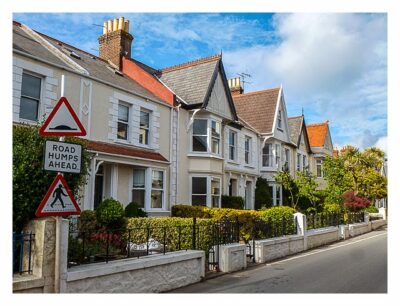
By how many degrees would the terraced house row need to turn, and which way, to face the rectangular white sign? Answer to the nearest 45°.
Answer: approximately 45° to its right

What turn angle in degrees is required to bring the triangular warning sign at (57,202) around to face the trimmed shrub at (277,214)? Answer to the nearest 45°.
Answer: approximately 135° to its left

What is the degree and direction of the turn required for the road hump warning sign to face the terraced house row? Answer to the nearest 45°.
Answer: approximately 180°

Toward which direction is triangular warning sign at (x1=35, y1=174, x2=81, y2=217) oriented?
toward the camera

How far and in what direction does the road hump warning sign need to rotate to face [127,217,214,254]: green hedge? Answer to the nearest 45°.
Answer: approximately 135° to its left

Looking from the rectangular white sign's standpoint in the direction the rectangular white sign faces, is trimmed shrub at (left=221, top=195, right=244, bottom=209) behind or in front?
behind

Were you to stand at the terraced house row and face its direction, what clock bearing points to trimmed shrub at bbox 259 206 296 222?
The trimmed shrub is roughly at 11 o'clock from the terraced house row.

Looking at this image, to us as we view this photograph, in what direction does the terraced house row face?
facing the viewer and to the right of the viewer

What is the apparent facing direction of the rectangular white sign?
toward the camera

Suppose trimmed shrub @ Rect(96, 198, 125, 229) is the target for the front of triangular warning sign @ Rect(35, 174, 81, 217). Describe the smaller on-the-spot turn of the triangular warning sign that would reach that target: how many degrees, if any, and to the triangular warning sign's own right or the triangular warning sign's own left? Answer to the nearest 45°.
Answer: approximately 180°

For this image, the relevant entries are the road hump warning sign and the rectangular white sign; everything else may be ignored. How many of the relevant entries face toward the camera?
2

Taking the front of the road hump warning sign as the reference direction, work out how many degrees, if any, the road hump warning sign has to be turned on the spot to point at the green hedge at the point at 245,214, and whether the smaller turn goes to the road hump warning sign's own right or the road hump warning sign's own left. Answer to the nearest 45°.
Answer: approximately 135° to the road hump warning sign's own left

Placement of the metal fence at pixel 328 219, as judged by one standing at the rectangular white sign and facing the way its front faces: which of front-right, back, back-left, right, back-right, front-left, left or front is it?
back-left
